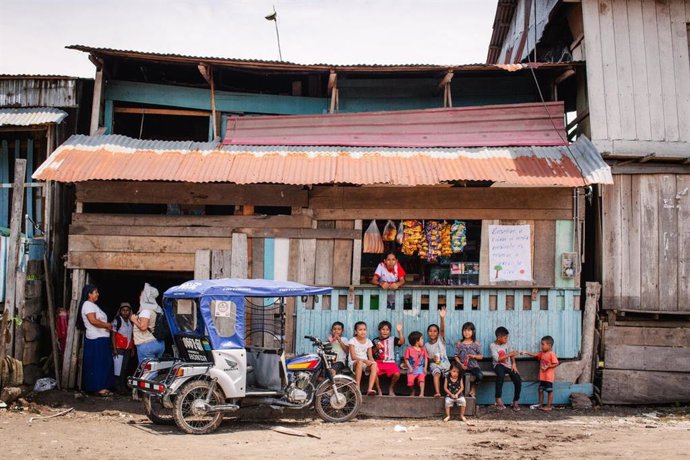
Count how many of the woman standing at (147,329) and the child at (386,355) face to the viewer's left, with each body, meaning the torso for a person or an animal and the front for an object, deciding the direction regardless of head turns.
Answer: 1

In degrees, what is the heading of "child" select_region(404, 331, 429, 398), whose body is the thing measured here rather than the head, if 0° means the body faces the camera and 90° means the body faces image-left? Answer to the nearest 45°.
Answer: approximately 0°

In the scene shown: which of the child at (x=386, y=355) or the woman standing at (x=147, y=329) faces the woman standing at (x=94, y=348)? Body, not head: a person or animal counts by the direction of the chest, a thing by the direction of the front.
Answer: the woman standing at (x=147, y=329)

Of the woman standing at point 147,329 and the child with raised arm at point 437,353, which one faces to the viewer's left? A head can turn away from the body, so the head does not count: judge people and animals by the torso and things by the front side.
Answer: the woman standing

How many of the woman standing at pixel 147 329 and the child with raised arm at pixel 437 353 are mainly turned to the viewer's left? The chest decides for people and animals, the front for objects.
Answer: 1

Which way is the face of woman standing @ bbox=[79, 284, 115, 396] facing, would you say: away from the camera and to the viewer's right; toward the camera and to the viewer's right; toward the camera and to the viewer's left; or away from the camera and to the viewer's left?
toward the camera and to the viewer's right

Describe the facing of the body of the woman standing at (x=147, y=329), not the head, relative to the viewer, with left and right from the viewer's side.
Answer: facing to the left of the viewer

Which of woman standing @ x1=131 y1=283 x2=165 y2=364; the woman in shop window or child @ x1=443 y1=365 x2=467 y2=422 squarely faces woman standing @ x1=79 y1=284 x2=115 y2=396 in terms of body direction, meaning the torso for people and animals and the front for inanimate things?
woman standing @ x1=131 y1=283 x2=165 y2=364
